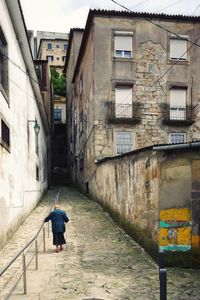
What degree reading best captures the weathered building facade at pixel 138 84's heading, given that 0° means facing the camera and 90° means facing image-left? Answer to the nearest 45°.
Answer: approximately 0°

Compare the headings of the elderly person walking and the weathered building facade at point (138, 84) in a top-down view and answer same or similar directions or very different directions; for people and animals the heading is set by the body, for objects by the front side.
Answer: very different directions

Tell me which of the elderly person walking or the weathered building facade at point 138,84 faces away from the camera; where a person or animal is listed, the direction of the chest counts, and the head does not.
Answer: the elderly person walking

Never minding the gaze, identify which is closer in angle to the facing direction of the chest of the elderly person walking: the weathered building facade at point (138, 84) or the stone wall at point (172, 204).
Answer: the weathered building facade

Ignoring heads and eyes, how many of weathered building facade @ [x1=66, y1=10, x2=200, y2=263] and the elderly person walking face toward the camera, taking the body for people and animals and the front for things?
1

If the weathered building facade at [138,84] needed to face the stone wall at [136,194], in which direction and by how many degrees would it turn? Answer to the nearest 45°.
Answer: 0° — it already faces it

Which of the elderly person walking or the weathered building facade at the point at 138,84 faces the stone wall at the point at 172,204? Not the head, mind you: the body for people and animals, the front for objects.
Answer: the weathered building facade

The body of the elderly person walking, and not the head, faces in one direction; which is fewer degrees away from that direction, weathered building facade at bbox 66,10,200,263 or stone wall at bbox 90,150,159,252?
the weathered building facade

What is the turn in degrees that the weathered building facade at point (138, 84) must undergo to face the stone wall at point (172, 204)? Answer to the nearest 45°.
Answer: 0° — it already faces it

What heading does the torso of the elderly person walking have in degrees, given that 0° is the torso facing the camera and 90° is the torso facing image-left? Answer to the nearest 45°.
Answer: approximately 180°

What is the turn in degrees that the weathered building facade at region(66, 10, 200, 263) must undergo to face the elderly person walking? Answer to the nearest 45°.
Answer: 0° — it already faces them
